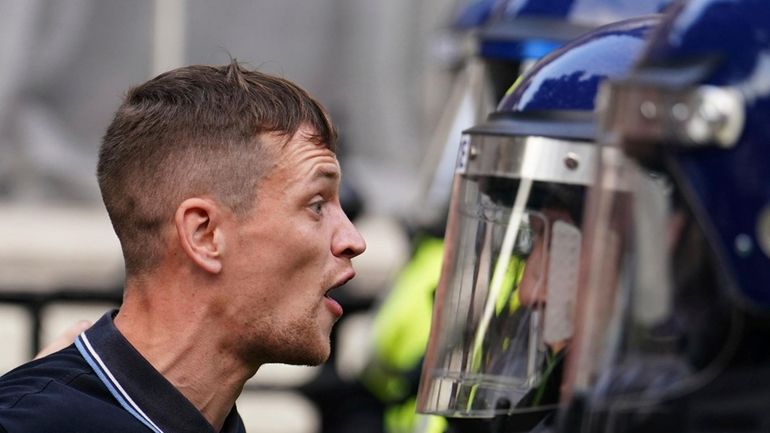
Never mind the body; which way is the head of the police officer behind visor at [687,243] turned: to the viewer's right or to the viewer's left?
to the viewer's left

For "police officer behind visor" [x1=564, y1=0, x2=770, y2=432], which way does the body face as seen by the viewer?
to the viewer's left
